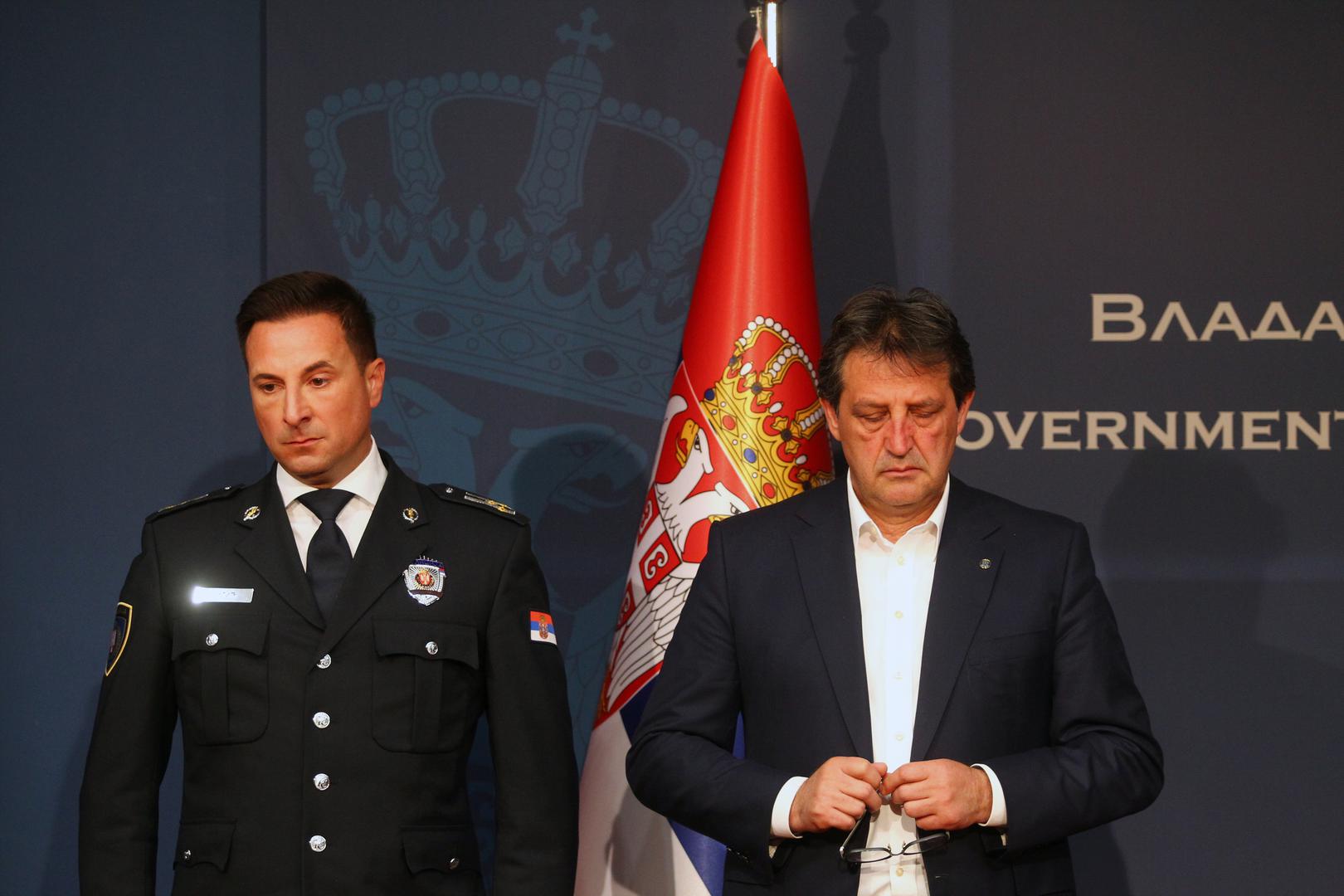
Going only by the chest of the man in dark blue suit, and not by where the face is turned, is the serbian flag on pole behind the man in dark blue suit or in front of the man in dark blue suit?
behind

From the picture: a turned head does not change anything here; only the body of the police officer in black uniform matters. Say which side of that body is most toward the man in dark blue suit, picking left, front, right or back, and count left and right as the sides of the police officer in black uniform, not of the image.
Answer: left

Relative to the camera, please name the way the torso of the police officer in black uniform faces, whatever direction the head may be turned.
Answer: toward the camera

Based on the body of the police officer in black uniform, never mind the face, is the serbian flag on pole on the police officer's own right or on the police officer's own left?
on the police officer's own left

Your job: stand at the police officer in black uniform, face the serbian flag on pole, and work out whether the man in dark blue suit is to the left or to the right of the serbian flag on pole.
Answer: right

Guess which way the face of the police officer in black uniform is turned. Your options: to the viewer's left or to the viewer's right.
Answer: to the viewer's left

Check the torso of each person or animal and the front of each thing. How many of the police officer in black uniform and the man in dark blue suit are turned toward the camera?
2

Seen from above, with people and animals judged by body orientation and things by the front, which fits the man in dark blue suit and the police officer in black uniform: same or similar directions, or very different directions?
same or similar directions

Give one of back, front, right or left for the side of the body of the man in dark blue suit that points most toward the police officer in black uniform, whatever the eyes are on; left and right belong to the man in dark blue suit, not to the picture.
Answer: right

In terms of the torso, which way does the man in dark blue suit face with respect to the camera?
toward the camera
